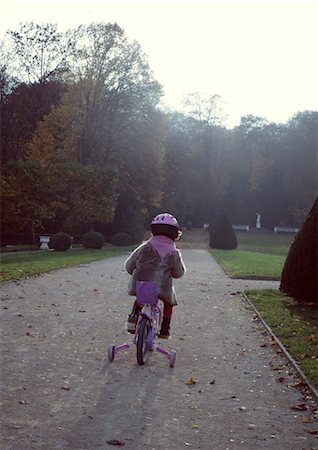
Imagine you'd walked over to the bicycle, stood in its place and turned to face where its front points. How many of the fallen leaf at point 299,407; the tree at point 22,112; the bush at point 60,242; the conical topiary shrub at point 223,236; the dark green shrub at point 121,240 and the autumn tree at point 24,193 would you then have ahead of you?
5

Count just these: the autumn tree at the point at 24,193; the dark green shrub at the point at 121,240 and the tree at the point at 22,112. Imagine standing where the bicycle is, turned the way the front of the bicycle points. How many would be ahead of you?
3

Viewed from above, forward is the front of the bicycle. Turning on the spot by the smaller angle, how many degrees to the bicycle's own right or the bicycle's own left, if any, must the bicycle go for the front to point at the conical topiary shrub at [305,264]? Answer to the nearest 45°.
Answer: approximately 45° to the bicycle's own right

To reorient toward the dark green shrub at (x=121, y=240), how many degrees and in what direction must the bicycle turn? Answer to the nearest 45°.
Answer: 0° — it already faces it

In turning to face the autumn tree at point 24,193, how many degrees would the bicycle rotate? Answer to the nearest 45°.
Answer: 0° — it already faces it

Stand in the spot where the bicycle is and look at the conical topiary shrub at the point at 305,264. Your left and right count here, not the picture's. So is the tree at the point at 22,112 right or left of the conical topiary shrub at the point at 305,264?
left

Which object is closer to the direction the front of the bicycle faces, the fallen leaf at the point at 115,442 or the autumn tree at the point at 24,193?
the autumn tree

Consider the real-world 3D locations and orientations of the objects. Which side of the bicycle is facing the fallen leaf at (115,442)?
back

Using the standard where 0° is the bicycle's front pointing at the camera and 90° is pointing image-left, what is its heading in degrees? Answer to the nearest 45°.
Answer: approximately 180°
